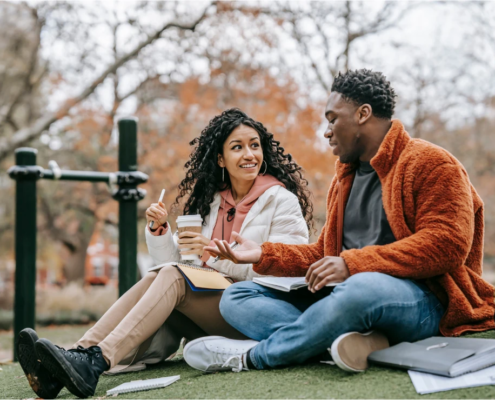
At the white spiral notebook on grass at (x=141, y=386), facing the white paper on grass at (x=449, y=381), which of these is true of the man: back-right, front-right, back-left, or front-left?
front-left

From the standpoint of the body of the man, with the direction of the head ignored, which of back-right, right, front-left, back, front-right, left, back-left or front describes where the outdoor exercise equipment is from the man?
right

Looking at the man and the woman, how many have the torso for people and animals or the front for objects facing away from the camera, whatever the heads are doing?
0

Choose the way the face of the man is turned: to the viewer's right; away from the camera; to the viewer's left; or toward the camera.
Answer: to the viewer's left

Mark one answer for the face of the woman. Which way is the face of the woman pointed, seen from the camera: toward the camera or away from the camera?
toward the camera

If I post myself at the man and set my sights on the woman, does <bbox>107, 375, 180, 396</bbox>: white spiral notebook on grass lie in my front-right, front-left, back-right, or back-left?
front-left

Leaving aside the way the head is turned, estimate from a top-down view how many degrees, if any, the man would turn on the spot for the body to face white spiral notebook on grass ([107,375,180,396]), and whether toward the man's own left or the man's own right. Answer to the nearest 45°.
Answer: approximately 45° to the man's own right
